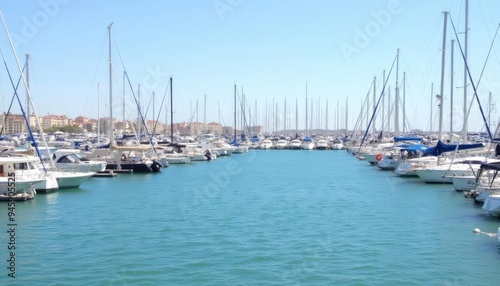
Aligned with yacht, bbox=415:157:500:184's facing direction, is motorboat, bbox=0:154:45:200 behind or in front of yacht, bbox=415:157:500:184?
in front

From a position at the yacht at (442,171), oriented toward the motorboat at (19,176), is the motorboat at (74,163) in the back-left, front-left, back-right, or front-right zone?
front-right

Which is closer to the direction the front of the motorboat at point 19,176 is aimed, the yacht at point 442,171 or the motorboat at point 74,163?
the yacht

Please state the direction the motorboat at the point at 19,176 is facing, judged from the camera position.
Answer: facing to the right of the viewer

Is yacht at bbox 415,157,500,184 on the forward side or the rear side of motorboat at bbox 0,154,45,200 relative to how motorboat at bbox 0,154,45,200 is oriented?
on the forward side

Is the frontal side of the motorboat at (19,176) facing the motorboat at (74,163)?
no

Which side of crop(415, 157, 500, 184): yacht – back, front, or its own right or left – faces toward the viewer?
left

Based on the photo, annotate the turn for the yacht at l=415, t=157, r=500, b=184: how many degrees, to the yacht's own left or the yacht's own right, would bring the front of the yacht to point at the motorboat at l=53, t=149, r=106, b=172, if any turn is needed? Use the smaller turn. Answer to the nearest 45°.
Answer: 0° — it already faces it

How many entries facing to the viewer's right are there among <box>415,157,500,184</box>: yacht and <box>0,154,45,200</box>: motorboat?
1
